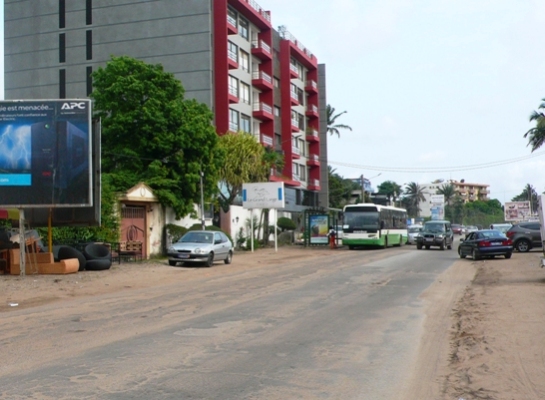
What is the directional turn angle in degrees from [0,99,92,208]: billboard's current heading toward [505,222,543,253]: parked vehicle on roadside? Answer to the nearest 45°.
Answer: approximately 90° to its left

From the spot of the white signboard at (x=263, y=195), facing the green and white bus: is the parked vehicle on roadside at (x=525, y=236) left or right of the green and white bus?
right

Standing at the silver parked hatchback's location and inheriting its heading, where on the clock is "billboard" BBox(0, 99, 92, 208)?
The billboard is roughly at 12 o'clock from the silver parked hatchback.

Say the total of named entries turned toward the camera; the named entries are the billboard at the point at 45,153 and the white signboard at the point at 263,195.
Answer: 2

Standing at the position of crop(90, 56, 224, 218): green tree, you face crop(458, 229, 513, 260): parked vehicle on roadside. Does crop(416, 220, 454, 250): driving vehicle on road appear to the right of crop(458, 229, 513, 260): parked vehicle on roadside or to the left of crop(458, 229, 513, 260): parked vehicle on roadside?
left

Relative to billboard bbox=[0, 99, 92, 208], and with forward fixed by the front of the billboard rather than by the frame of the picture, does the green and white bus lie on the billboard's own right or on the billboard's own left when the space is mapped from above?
on the billboard's own left

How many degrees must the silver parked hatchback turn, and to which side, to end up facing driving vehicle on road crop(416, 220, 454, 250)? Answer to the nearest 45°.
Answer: approximately 180°

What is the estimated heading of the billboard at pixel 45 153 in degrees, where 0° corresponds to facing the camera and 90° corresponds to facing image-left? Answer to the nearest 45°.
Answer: approximately 0°

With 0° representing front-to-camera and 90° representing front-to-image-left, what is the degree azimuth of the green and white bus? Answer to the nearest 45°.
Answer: approximately 45°

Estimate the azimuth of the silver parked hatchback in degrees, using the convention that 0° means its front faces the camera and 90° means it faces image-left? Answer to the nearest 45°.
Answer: approximately 45°

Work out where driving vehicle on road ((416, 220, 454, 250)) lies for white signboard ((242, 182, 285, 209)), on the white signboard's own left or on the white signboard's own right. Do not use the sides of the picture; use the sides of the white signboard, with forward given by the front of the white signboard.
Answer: on the white signboard's own left
